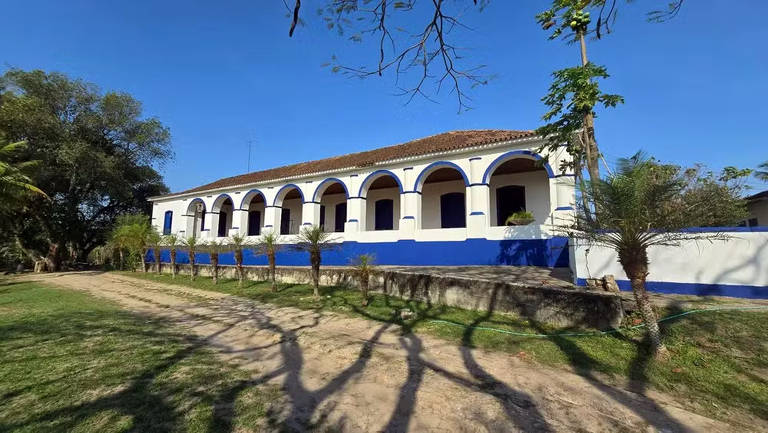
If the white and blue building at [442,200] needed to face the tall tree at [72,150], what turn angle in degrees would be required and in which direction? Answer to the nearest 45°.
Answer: approximately 45° to its right

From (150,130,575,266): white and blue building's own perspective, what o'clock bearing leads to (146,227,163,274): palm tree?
The palm tree is roughly at 2 o'clock from the white and blue building.

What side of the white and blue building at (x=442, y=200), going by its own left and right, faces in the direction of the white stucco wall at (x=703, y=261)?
left

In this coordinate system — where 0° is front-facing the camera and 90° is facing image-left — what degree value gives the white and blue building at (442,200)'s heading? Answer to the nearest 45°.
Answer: approximately 45°

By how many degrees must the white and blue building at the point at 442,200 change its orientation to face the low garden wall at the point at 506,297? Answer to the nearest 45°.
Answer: approximately 45° to its left

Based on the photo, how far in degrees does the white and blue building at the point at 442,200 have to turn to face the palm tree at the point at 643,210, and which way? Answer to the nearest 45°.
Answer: approximately 45° to its left
